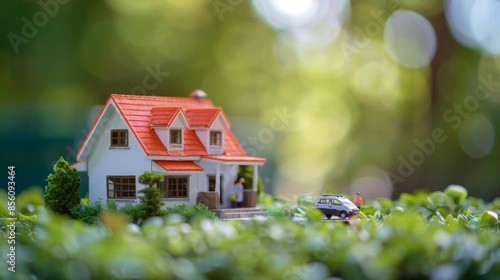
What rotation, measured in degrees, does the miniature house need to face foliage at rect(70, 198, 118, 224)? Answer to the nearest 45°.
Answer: approximately 90° to its right

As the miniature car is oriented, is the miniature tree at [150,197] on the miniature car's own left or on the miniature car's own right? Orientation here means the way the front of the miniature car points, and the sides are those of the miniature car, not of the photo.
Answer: on the miniature car's own right

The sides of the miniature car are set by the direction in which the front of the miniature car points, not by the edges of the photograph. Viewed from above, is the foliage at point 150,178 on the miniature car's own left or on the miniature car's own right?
on the miniature car's own right

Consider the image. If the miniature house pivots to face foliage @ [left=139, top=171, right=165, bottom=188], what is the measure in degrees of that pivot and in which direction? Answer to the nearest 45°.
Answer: approximately 45° to its right

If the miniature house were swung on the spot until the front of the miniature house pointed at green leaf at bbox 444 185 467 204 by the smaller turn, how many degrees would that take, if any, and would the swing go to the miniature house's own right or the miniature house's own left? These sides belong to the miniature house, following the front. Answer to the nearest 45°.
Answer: approximately 45° to the miniature house's own left
